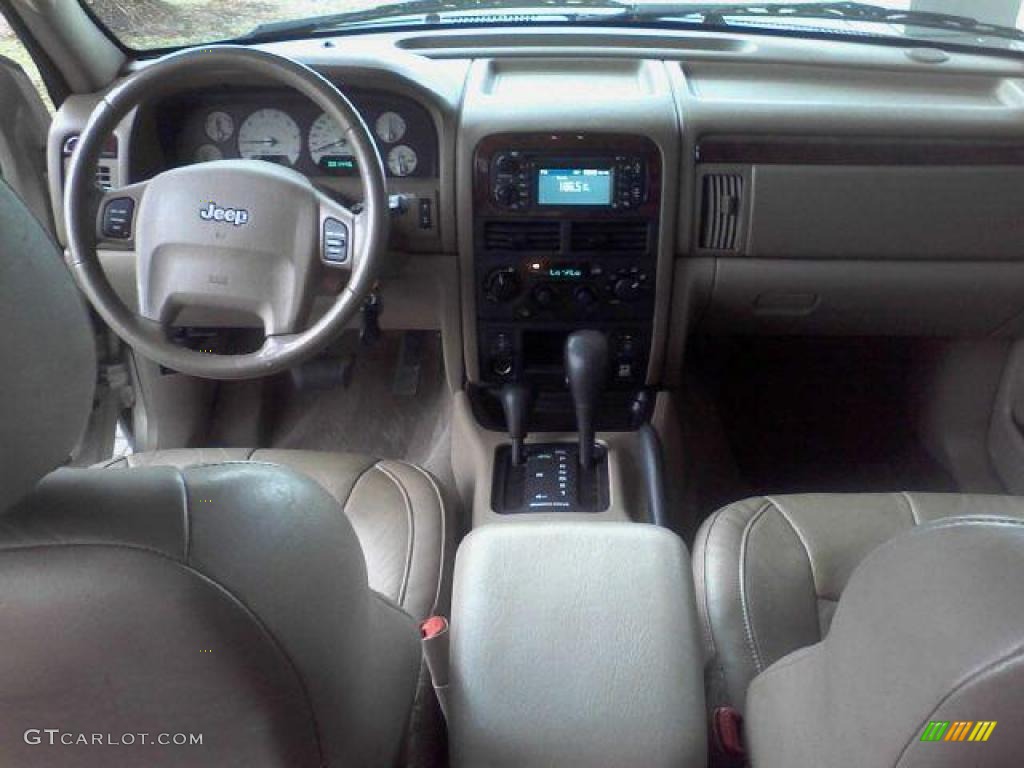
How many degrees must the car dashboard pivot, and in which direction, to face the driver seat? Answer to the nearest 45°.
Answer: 0° — it already faces it

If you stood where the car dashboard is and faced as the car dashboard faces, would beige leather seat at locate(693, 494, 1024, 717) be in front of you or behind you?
in front

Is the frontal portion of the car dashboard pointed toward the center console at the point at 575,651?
yes

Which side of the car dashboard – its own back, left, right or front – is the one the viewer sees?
front
